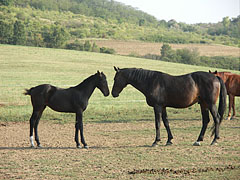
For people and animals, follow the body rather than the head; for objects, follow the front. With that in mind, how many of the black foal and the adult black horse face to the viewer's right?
1

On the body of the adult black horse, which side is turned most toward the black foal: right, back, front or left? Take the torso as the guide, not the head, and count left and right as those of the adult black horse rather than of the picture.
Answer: front

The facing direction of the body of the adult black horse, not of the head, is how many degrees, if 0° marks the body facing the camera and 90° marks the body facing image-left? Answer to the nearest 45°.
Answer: approximately 90°

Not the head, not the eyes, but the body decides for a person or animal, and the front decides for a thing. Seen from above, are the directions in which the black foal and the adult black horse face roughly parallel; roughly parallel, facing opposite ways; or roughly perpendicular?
roughly parallel, facing opposite ways

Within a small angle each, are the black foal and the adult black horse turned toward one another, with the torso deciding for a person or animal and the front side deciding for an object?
yes

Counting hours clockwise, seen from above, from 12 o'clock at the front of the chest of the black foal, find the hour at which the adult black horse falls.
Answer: The adult black horse is roughly at 12 o'clock from the black foal.

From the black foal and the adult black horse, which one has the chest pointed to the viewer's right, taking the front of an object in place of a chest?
the black foal

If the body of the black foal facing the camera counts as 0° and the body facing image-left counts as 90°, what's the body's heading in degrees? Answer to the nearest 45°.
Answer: approximately 270°
